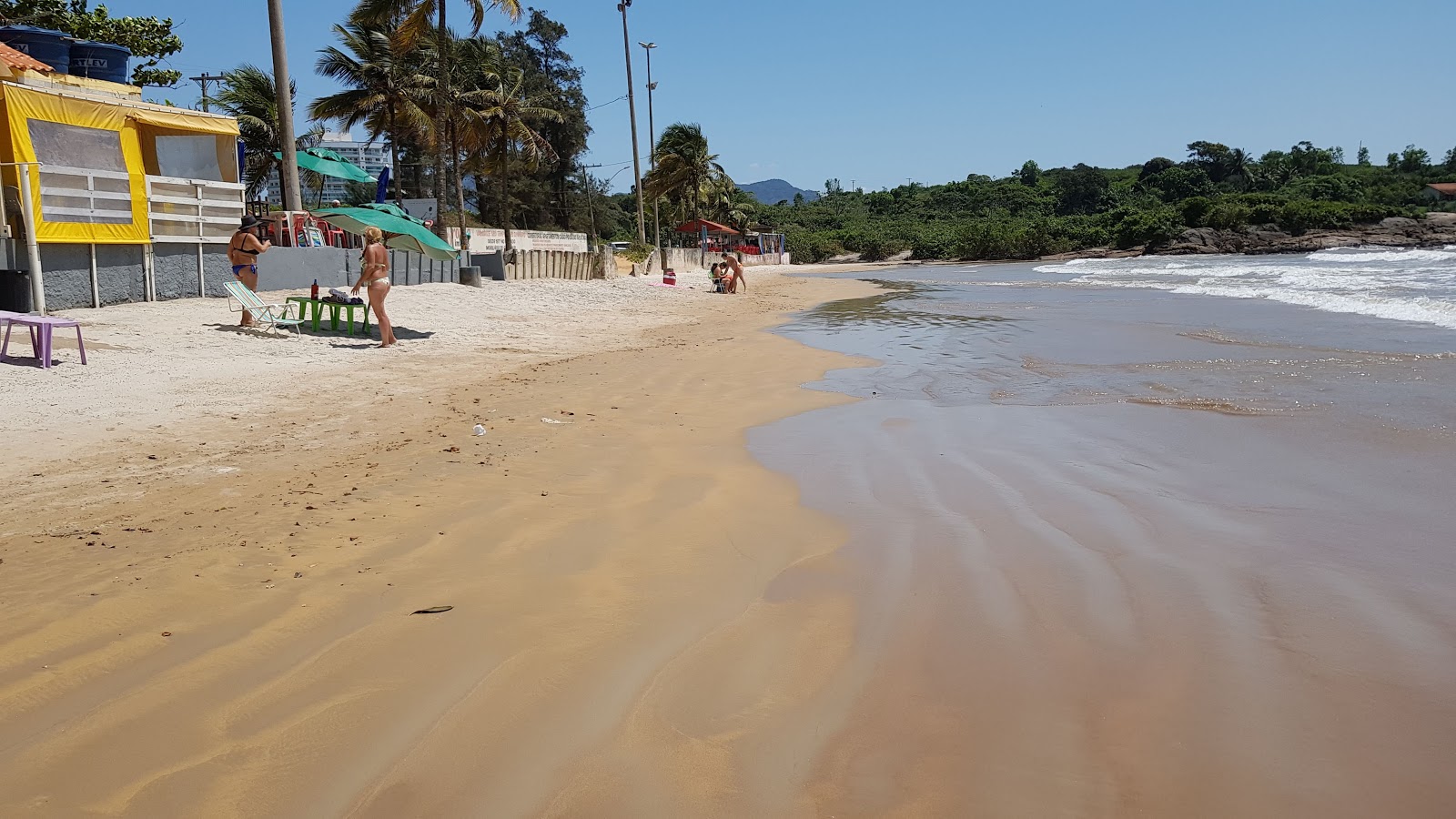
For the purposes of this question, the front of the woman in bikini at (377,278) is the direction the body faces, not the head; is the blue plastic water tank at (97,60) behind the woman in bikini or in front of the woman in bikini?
in front

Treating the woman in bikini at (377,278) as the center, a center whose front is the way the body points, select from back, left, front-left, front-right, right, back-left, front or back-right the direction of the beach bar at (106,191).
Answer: front

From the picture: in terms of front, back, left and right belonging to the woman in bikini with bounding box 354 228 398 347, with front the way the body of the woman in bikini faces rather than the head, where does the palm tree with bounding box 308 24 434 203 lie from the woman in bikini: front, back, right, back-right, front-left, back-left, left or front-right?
front-right

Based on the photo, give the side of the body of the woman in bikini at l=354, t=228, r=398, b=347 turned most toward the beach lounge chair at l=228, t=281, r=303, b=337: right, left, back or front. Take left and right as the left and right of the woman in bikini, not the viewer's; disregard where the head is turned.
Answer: front

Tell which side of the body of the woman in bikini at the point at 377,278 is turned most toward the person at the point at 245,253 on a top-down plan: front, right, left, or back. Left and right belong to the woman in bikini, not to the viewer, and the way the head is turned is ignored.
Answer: front

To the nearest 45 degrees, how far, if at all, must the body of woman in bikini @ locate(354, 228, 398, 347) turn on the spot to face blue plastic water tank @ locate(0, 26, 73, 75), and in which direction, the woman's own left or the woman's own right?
0° — they already face it
